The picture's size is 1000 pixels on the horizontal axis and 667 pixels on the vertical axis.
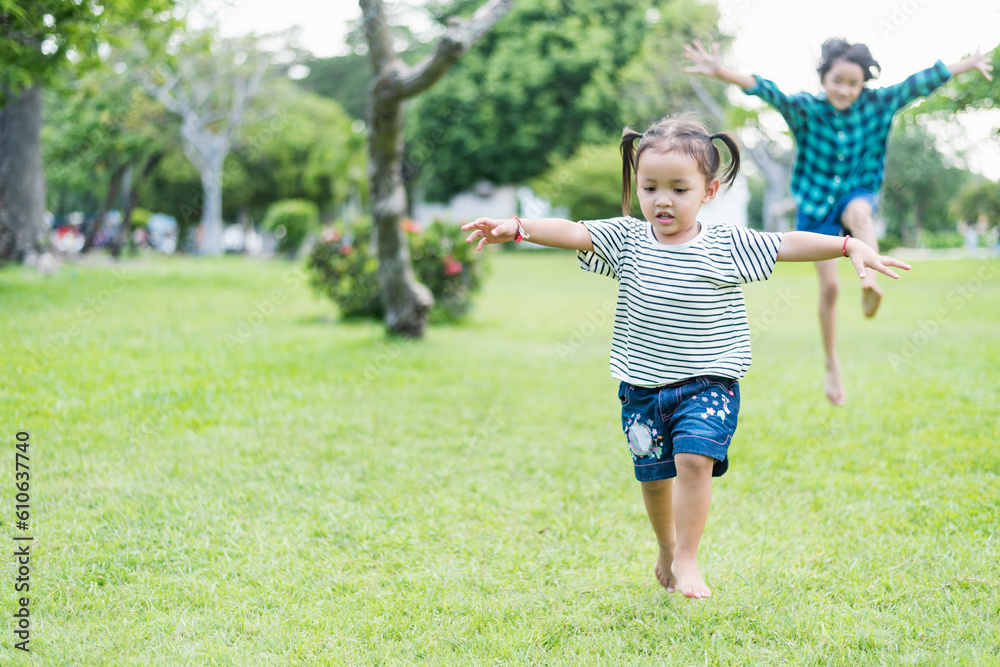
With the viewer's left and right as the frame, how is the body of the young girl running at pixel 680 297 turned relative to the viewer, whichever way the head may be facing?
facing the viewer

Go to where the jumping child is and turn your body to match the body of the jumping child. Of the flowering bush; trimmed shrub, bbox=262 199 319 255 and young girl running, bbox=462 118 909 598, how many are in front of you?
1

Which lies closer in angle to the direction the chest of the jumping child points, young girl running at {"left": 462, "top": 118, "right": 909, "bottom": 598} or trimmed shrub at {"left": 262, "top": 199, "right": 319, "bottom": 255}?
the young girl running

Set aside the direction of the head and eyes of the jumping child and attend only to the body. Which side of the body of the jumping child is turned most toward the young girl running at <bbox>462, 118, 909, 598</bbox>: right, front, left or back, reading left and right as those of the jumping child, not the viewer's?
front

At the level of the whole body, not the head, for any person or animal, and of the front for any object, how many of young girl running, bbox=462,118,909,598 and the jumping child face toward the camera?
2
